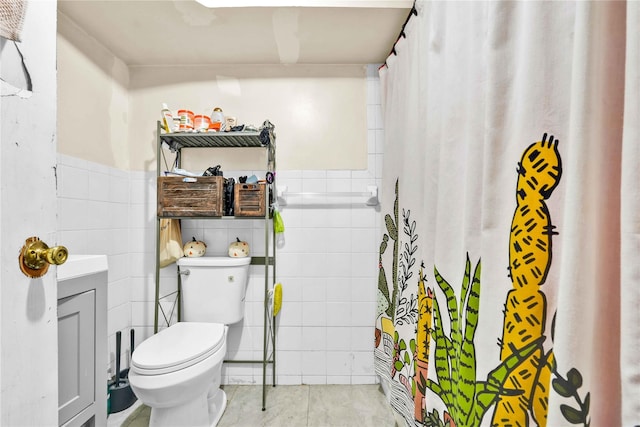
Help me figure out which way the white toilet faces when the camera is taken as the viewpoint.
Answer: facing the viewer and to the left of the viewer

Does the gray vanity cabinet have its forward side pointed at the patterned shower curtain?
yes

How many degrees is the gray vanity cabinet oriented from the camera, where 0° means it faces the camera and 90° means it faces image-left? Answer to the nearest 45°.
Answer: approximately 315°

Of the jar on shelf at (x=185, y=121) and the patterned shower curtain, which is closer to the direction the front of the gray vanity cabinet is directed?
the patterned shower curtain

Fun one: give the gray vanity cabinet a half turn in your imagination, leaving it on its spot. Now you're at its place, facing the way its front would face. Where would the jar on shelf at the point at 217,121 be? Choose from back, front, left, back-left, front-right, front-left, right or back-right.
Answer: right

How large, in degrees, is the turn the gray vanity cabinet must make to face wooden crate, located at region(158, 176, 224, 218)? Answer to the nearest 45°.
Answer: approximately 90° to its left

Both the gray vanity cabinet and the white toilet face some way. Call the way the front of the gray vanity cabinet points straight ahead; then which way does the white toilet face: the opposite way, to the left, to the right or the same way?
to the right

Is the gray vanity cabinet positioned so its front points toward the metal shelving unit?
no

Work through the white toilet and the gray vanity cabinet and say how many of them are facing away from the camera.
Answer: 0
